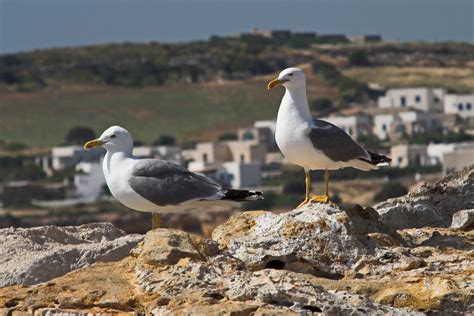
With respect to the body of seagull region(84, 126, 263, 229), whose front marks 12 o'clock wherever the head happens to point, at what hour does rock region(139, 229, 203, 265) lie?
The rock is roughly at 9 o'clock from the seagull.

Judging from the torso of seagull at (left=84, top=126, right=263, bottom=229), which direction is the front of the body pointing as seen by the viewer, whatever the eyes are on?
to the viewer's left

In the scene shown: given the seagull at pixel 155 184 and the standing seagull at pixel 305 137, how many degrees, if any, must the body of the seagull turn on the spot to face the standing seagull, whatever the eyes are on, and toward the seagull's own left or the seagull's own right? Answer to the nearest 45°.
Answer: approximately 180°
